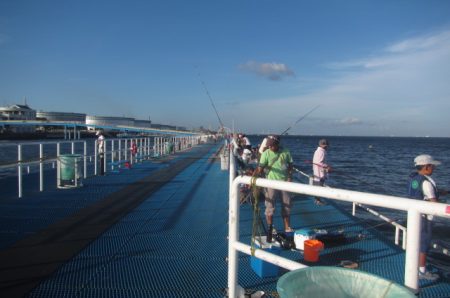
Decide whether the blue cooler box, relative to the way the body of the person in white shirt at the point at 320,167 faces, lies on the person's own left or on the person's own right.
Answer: on the person's own right

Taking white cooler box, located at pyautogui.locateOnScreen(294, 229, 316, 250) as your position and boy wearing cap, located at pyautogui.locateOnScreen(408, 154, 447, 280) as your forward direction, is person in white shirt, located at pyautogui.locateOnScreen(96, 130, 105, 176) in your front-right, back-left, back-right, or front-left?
back-left

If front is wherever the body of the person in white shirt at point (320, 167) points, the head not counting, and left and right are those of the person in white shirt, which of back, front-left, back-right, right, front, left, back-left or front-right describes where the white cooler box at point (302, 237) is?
right

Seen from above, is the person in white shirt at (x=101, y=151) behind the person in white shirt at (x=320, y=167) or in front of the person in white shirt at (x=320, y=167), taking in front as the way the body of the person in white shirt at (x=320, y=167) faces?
behind

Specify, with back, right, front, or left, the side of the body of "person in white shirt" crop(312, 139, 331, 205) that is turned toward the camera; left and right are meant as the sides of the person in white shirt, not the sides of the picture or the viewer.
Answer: right
